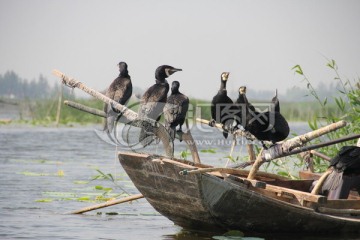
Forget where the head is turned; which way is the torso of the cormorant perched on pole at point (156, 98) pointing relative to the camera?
to the viewer's right

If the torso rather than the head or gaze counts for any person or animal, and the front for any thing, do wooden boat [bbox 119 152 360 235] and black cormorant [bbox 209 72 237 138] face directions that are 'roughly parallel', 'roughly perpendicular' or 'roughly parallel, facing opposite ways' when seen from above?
roughly perpendicular

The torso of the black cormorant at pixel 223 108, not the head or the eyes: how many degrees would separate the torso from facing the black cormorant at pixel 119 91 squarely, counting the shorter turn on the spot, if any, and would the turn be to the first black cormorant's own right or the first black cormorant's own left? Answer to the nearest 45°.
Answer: approximately 90° to the first black cormorant's own right

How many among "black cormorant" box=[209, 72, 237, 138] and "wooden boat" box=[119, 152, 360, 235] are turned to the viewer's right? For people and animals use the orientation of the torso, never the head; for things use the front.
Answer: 0

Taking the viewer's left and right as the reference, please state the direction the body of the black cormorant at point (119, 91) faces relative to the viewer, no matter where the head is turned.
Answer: facing away from the viewer and to the right of the viewer

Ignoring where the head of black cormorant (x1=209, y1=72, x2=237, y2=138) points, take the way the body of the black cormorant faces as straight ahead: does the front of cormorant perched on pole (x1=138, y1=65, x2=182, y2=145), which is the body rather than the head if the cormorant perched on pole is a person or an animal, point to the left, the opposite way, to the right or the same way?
to the left

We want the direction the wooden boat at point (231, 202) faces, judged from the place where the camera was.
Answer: facing to the left of the viewer

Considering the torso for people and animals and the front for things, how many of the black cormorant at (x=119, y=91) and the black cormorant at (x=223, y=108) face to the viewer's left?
0

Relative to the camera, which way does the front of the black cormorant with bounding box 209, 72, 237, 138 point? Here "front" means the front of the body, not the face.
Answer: toward the camera
